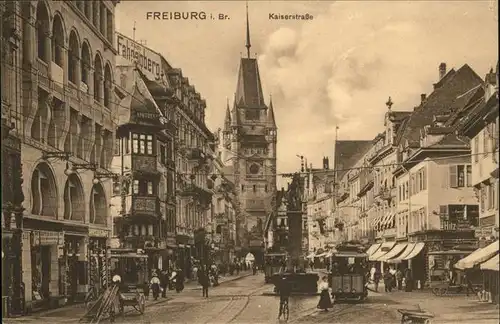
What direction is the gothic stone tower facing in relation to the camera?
toward the camera

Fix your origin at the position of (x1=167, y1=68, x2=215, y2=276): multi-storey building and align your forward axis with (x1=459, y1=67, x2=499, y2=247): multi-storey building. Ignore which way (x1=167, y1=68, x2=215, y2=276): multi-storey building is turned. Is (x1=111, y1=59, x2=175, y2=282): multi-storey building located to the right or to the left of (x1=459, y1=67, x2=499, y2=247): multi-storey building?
right

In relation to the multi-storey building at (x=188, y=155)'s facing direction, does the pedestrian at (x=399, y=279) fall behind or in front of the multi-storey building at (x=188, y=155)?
in front

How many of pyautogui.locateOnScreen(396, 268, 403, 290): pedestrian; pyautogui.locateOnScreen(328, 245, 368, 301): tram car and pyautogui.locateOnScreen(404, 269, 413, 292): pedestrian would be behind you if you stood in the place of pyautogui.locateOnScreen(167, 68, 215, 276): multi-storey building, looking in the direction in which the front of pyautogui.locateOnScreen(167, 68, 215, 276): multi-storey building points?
0

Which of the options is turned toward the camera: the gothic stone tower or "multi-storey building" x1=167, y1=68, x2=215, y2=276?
the gothic stone tower

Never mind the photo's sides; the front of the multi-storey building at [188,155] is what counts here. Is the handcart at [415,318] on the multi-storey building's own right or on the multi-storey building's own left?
on the multi-storey building's own right

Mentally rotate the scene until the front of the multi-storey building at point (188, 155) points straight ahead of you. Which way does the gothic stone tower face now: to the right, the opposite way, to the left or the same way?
to the right

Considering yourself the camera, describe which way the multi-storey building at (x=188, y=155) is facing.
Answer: facing to the right of the viewer
